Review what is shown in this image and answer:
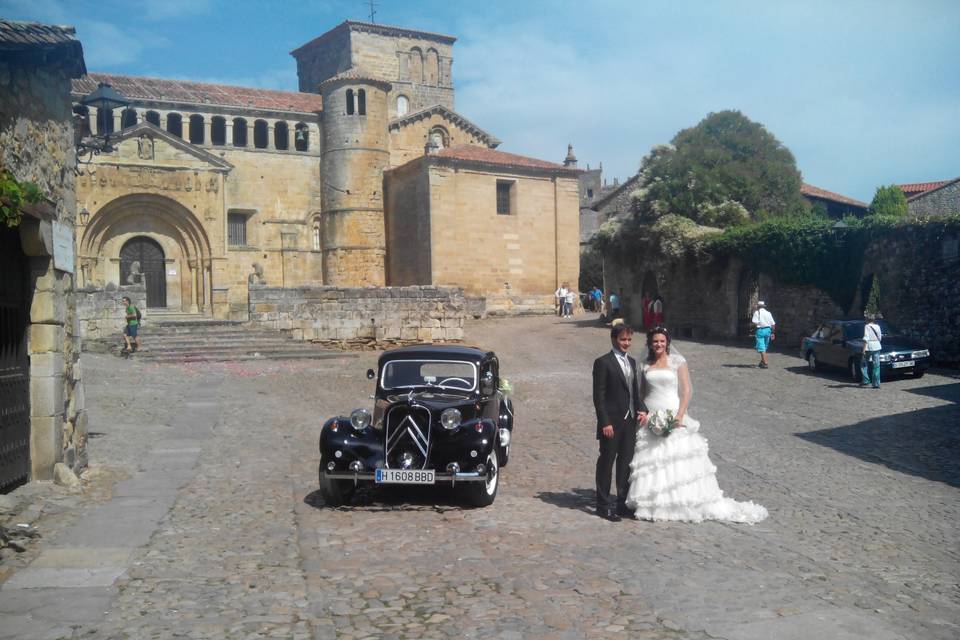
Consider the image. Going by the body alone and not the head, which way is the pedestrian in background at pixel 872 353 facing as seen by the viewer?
away from the camera

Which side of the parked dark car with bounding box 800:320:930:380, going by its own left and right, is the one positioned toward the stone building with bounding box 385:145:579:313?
back

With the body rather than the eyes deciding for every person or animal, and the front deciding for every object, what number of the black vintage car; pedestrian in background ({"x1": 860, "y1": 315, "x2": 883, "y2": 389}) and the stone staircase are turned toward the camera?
2

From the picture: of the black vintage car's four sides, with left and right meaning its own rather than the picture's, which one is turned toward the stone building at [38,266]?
right

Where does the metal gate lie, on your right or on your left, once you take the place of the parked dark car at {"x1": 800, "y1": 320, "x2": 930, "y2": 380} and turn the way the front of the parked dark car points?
on your right

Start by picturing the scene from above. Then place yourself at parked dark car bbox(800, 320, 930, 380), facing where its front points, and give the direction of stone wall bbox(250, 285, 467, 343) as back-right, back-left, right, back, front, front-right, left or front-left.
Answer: back-right

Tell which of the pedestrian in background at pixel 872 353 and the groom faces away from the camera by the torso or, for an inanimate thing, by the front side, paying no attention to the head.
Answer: the pedestrian in background

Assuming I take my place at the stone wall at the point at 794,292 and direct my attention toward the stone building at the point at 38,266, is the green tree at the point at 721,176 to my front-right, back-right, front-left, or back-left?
back-right

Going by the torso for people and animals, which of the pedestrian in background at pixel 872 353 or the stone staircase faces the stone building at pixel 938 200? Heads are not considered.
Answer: the pedestrian in background

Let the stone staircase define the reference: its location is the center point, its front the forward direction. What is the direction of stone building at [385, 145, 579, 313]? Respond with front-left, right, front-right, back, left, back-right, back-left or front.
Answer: back-left
